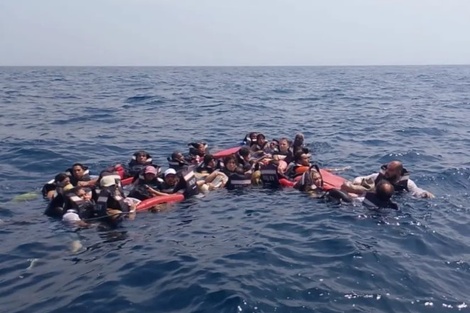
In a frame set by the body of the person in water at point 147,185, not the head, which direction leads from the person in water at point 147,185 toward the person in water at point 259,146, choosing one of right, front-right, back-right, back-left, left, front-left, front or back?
back-left

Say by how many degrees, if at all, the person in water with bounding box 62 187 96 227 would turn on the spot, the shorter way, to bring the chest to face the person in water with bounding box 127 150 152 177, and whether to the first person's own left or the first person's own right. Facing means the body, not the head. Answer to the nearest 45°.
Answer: approximately 90° to the first person's own left

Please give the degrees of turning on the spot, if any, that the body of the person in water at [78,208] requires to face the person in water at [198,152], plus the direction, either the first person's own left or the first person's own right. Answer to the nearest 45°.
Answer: approximately 90° to the first person's own left

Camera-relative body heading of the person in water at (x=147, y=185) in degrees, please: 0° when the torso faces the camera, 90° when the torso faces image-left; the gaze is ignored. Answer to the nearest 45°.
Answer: approximately 0°
